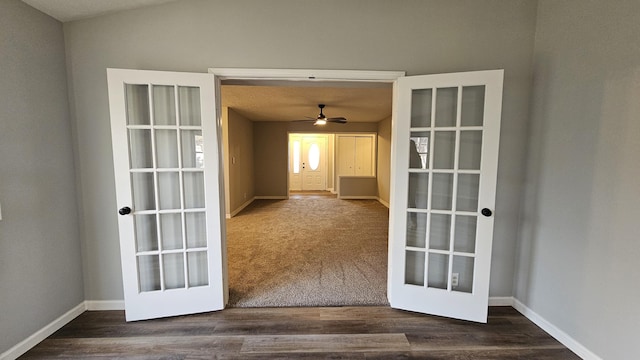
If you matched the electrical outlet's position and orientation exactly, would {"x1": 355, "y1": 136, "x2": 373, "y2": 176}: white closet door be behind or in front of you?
behind

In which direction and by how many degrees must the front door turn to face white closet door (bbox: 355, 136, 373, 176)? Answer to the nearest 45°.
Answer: approximately 45° to its left

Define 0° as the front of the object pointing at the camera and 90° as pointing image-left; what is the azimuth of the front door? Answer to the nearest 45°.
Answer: approximately 0°
